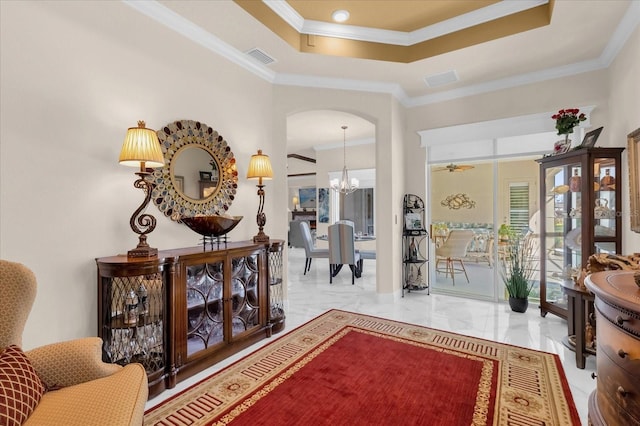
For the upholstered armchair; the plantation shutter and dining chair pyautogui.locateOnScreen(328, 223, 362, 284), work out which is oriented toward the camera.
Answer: the plantation shutter

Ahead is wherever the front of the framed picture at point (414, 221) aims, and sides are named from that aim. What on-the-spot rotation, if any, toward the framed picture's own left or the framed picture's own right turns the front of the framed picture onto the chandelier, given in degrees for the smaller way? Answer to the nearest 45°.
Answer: approximately 135° to the framed picture's own right

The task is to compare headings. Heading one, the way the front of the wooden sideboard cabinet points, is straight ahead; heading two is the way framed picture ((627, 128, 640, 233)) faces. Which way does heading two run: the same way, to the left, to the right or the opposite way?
the opposite way

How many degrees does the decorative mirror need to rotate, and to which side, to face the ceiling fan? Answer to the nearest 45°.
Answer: approximately 45° to its left

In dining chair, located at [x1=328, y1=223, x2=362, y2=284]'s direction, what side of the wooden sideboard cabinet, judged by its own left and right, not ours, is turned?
left

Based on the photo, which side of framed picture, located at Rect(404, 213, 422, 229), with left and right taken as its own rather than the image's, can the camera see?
front

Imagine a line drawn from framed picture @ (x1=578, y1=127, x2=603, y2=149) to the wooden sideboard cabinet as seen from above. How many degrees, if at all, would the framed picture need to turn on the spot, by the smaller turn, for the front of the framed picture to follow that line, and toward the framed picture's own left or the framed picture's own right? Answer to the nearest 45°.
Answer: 0° — it already faces it

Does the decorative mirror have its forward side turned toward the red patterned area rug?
yes

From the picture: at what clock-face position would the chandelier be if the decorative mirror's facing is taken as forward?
The chandelier is roughly at 9 o'clock from the decorative mirror.

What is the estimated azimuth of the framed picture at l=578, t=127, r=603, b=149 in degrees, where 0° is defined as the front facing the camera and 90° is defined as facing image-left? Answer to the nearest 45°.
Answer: approximately 45°

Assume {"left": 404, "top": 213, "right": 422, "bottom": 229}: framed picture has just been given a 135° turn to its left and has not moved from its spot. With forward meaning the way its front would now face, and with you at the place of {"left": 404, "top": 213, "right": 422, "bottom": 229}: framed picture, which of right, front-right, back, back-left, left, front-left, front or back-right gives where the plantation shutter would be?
front-right

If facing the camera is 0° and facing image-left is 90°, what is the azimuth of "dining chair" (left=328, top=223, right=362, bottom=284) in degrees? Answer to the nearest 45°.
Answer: approximately 225°

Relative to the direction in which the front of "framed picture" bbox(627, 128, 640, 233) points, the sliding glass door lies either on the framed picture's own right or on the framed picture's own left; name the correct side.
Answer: on the framed picture's own right

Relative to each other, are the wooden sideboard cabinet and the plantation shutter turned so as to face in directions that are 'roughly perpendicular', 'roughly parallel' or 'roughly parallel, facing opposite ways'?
roughly perpendicular
